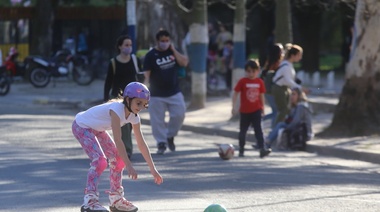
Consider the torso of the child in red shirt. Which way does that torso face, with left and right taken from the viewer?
facing the viewer

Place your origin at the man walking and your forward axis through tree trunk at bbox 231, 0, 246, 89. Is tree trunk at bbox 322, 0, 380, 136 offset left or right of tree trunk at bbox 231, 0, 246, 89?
right

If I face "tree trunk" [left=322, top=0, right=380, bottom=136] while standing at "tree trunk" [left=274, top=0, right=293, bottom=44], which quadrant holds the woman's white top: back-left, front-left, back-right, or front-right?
front-right

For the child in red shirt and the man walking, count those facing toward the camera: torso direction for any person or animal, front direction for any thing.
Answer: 2

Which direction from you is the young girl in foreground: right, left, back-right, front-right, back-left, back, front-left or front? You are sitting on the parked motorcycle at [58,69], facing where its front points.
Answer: right

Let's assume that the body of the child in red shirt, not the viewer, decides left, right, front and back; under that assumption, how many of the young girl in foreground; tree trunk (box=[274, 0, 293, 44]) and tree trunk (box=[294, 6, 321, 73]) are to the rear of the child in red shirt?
2

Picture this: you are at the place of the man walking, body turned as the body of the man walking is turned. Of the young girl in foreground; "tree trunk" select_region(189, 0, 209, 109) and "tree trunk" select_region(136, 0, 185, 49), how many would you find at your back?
2

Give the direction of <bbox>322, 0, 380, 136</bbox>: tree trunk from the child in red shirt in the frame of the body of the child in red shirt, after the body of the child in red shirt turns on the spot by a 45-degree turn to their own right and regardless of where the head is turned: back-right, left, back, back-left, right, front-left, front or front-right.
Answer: back

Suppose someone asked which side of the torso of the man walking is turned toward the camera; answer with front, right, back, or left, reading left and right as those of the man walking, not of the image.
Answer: front

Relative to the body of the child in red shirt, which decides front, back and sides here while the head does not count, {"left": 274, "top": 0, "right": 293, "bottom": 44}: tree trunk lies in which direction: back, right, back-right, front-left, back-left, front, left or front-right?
back
